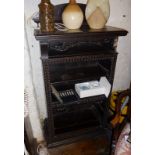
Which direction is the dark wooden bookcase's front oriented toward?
toward the camera
